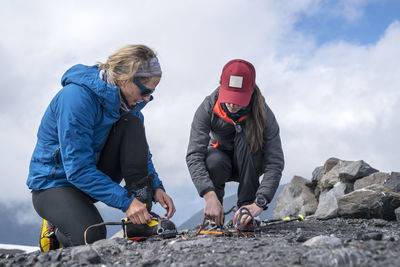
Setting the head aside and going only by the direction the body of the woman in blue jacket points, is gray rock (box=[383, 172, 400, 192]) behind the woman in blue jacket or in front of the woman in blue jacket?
in front

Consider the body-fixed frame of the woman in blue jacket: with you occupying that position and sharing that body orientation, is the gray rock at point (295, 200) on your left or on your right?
on your left

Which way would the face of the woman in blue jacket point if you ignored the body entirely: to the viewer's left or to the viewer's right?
to the viewer's right

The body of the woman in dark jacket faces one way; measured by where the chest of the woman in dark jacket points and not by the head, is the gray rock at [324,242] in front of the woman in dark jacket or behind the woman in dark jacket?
in front

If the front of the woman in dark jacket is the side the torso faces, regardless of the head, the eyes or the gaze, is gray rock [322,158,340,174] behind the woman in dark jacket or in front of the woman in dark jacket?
behind

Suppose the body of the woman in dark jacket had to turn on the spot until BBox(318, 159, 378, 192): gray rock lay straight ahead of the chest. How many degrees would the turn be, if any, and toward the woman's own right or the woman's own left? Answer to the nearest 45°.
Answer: approximately 135° to the woman's own left

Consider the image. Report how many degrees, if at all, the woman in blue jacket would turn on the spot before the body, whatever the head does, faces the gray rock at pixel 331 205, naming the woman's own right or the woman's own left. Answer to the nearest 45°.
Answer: approximately 45° to the woman's own left

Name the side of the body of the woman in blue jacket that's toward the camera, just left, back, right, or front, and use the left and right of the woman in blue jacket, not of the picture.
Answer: right
